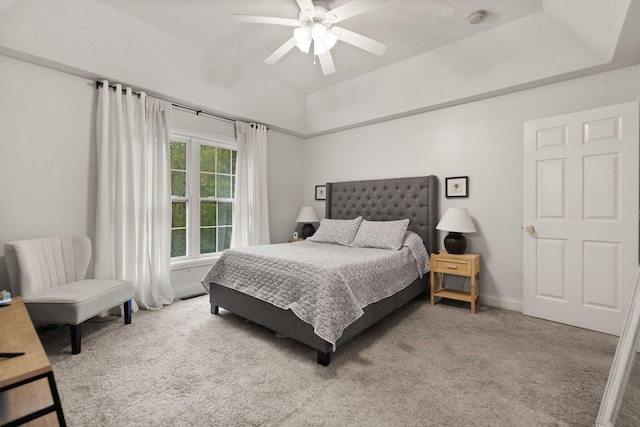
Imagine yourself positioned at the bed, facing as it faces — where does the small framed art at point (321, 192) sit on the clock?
The small framed art is roughly at 4 o'clock from the bed.

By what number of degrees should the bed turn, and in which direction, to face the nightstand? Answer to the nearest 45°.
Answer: approximately 135° to its left

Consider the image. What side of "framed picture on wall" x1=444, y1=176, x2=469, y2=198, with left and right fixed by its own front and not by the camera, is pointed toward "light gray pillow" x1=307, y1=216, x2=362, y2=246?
right

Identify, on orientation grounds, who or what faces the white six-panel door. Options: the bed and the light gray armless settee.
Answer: the light gray armless settee

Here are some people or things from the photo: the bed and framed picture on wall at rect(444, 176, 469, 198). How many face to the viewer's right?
0

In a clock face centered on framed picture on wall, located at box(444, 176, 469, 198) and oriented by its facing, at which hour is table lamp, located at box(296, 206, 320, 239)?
The table lamp is roughly at 3 o'clock from the framed picture on wall.

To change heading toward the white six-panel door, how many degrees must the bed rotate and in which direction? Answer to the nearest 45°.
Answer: approximately 135° to its left

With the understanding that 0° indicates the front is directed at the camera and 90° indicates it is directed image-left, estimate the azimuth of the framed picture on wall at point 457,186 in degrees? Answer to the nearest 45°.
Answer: approximately 0°

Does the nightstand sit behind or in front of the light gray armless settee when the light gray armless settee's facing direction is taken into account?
in front

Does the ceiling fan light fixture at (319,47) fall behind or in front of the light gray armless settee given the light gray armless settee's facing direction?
in front
